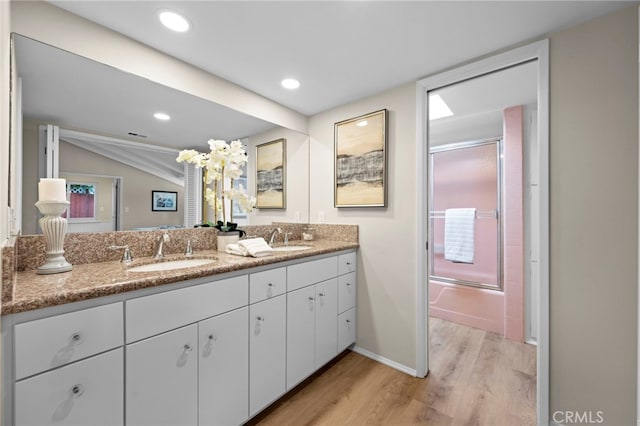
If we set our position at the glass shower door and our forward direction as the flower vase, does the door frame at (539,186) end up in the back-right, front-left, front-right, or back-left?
front-left

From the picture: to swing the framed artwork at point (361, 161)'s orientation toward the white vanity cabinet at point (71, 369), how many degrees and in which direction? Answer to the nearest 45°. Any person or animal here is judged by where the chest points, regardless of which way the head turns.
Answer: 0° — it already faces it

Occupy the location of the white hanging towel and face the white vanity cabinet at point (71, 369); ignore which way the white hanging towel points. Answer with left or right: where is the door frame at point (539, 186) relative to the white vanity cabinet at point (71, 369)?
left

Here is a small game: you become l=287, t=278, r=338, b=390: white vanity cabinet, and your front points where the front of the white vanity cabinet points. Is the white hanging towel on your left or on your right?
on your left

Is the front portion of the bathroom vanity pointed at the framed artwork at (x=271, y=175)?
no

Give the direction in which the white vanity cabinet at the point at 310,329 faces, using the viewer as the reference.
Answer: facing the viewer and to the right of the viewer

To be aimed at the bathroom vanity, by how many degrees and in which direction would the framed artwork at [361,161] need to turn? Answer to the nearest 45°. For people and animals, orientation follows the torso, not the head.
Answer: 0° — it already faces it

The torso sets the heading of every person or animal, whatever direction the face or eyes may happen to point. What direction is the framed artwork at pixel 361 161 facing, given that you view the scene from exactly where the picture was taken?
facing the viewer and to the left of the viewer
